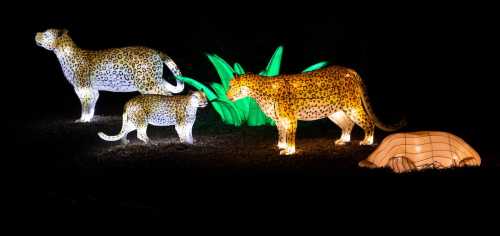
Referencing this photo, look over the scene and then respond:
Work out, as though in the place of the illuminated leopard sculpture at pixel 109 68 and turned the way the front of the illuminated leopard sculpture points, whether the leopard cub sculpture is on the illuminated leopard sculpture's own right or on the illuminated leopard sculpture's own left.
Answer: on the illuminated leopard sculpture's own left

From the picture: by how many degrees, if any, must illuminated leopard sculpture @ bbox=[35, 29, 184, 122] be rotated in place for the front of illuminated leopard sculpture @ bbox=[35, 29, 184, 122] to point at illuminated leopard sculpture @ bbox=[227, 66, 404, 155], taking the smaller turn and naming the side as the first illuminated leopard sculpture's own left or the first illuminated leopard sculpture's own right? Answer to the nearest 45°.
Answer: approximately 135° to the first illuminated leopard sculpture's own left

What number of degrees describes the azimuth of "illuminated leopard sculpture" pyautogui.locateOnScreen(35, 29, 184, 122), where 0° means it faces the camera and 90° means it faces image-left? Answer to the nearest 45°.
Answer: approximately 90°

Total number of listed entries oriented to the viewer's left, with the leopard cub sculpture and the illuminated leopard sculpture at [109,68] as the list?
1

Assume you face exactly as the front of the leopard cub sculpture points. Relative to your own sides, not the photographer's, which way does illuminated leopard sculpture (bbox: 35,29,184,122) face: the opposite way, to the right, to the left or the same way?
the opposite way

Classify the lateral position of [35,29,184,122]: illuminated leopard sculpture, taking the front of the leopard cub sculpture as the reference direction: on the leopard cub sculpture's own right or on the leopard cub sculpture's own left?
on the leopard cub sculpture's own left

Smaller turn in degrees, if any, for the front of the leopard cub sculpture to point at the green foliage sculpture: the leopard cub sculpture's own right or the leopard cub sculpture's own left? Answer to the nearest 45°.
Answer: approximately 45° to the leopard cub sculpture's own left

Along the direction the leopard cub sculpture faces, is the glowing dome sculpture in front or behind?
in front

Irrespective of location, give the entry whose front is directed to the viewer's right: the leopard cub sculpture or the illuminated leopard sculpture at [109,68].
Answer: the leopard cub sculpture

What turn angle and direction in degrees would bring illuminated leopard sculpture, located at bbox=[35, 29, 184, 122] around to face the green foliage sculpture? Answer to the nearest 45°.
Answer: approximately 180°

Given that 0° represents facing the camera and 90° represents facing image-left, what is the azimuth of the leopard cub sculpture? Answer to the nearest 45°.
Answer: approximately 270°
